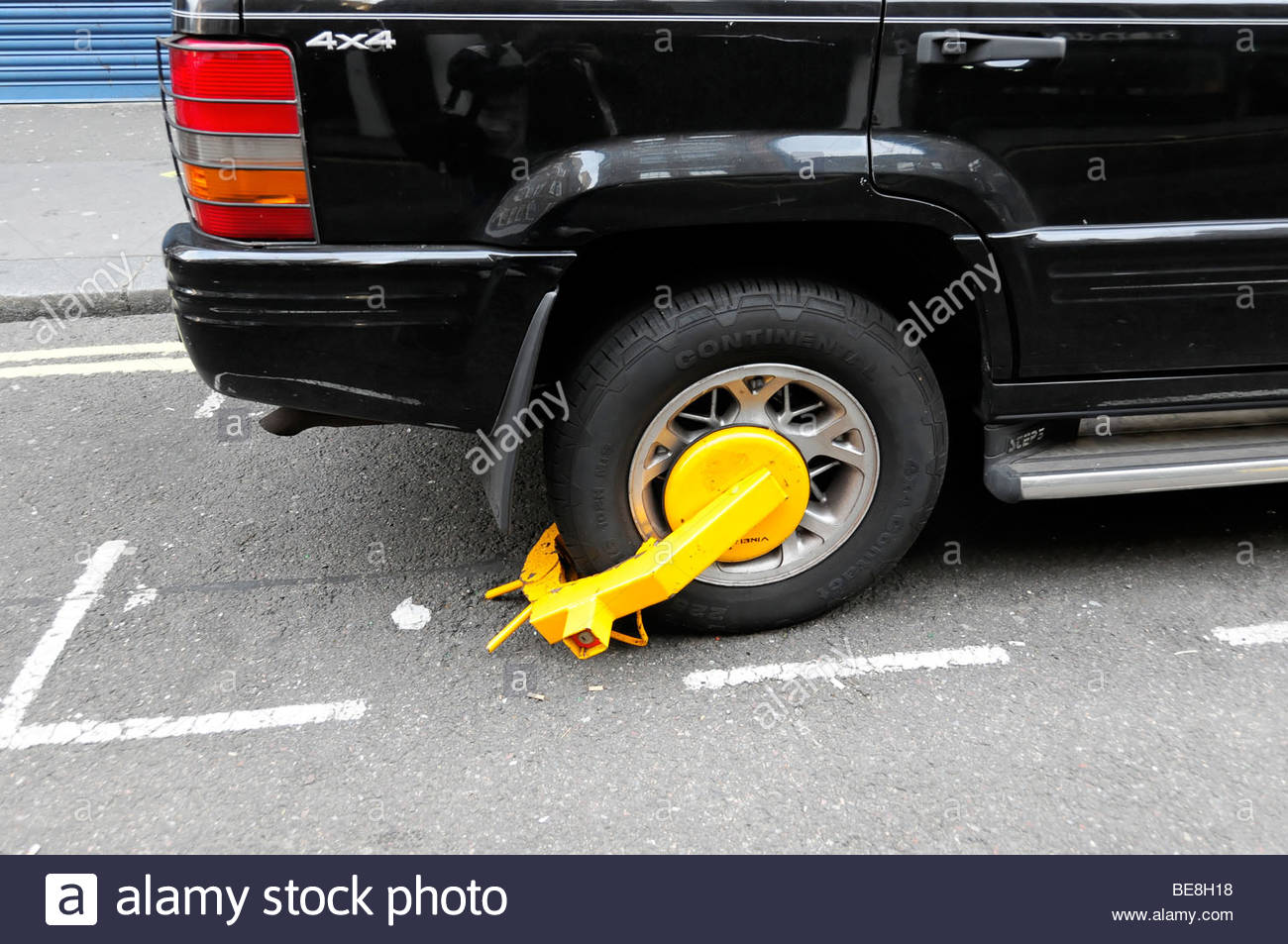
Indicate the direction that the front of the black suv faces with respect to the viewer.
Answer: facing to the right of the viewer

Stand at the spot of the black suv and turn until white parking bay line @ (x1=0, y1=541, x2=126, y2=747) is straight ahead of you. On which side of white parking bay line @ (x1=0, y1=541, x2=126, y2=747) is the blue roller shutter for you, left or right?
right

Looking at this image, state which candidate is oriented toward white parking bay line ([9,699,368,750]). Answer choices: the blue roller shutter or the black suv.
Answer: the blue roller shutter

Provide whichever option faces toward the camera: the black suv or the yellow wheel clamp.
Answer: the yellow wheel clamp

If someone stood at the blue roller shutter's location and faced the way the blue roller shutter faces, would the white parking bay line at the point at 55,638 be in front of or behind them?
in front

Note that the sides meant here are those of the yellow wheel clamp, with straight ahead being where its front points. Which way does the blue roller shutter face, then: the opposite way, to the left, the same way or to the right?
the same way

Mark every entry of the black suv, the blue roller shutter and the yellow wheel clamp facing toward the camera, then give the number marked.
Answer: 2

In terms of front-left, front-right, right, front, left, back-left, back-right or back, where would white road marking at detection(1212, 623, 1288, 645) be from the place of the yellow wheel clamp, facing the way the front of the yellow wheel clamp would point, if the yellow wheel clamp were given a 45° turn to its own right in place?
back-left

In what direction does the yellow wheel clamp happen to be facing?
toward the camera

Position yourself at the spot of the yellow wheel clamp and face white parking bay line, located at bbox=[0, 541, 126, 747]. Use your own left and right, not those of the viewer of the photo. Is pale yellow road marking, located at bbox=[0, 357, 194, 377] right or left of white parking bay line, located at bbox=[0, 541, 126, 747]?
right

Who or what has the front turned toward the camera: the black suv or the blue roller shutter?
the blue roller shutter

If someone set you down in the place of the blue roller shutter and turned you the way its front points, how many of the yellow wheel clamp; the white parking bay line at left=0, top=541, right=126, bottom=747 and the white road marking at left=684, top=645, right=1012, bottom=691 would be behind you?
0

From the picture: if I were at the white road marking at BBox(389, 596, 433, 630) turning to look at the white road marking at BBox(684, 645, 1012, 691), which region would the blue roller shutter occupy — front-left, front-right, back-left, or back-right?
back-left

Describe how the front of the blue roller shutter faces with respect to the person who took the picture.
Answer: facing the viewer

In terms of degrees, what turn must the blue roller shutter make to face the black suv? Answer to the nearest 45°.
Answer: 0° — it already faces it
